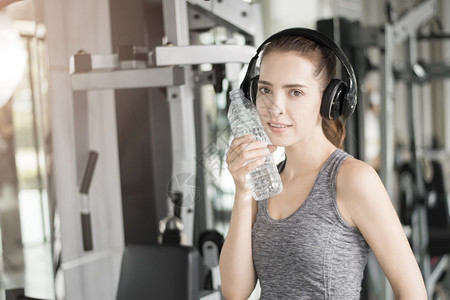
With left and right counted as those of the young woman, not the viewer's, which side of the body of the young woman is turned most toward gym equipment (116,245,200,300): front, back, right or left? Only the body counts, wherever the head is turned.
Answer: right

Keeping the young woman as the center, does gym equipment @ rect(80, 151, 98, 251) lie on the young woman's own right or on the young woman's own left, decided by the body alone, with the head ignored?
on the young woman's own right

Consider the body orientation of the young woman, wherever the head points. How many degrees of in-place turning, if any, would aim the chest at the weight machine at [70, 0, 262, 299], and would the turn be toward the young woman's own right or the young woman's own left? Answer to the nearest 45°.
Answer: approximately 90° to the young woman's own right

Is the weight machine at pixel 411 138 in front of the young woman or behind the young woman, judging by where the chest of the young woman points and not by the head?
behind

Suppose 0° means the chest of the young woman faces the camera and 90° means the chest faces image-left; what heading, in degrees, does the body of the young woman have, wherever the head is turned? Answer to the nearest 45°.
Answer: approximately 45°
